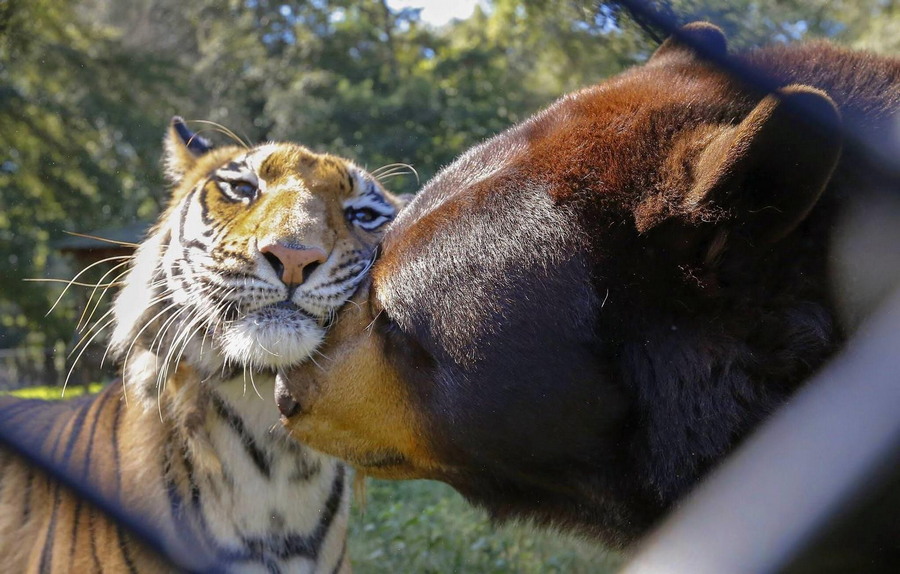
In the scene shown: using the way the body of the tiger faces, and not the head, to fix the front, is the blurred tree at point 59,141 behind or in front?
behind

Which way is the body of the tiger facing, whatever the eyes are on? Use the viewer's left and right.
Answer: facing the viewer and to the right of the viewer
